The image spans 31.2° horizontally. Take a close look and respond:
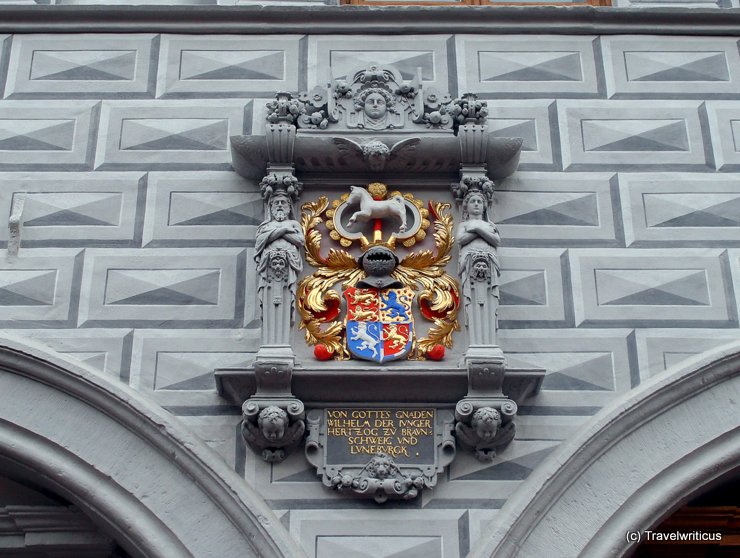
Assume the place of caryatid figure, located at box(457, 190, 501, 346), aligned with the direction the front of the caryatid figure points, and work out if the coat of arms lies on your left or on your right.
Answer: on your right

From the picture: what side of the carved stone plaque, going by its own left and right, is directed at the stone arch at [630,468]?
left

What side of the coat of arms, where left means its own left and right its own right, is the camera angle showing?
front

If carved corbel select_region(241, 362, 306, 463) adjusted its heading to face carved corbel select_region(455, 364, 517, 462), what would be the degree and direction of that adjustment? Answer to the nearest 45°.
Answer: approximately 90° to its left

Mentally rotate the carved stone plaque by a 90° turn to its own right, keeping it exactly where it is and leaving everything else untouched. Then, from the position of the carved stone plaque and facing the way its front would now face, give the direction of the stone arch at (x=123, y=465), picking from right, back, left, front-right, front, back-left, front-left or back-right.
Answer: front

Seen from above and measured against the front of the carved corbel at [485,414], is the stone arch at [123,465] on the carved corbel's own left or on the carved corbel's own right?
on the carved corbel's own right

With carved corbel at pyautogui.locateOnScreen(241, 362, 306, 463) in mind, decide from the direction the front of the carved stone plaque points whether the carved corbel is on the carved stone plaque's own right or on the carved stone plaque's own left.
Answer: on the carved stone plaque's own right

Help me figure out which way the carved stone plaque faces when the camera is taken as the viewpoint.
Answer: facing the viewer

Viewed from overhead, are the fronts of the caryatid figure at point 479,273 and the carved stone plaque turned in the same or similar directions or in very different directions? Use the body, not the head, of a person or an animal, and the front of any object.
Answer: same or similar directions

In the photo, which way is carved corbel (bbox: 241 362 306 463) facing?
toward the camera
